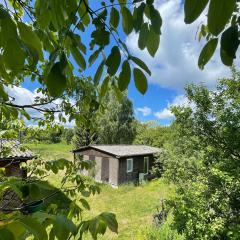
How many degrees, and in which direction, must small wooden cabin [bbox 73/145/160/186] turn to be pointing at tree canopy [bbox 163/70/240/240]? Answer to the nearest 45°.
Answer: approximately 45° to its left

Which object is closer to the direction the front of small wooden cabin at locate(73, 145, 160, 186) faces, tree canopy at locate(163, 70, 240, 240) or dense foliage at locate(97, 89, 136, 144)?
the tree canopy

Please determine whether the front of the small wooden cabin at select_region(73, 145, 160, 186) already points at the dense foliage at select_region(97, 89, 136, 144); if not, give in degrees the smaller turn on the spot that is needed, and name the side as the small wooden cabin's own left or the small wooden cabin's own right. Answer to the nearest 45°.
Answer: approximately 135° to the small wooden cabin's own right

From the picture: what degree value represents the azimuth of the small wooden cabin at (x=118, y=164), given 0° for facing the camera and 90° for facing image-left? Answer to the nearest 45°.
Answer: approximately 45°
